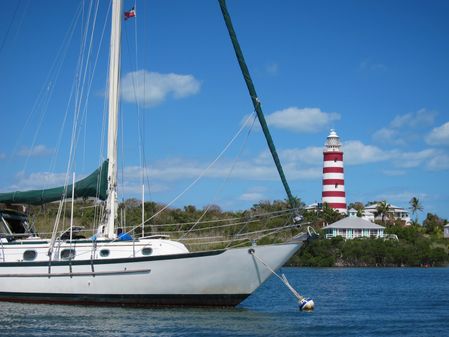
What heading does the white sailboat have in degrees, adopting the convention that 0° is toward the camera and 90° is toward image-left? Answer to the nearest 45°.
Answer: approximately 270°
